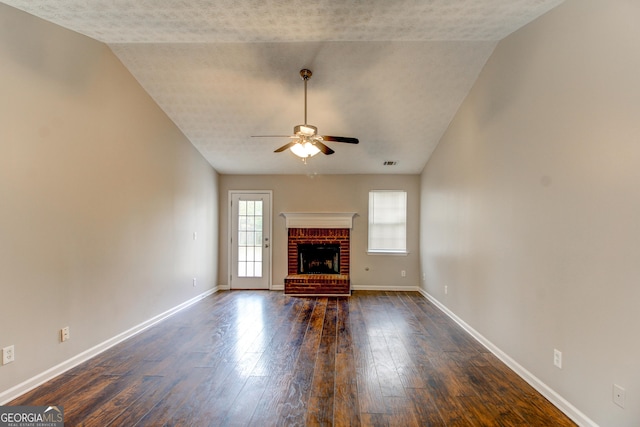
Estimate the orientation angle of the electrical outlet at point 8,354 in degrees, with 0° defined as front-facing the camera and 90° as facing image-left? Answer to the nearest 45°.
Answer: approximately 315°

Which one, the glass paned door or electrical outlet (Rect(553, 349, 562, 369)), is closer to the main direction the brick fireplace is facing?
the electrical outlet

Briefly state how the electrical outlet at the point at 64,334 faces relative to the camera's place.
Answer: facing the viewer and to the right of the viewer

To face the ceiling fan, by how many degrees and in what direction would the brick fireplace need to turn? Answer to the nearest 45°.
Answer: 0° — it already faces it

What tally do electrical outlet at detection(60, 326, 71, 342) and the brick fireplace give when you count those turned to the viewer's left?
0

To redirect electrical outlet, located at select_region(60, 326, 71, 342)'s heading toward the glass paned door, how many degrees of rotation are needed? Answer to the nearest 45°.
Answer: approximately 90° to its left

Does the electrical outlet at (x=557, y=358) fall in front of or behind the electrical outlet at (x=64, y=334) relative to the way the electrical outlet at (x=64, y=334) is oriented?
in front

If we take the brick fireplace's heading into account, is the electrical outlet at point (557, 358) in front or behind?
in front

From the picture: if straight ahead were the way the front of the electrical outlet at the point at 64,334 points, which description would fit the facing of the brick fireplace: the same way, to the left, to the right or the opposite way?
to the right

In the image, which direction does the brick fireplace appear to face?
toward the camera

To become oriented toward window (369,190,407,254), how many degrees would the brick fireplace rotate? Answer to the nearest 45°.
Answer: approximately 90° to its left

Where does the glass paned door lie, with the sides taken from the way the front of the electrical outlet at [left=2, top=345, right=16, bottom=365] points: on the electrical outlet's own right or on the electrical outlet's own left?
on the electrical outlet's own left

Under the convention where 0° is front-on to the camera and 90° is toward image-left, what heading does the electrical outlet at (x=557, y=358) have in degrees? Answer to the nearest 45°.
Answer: approximately 45°
